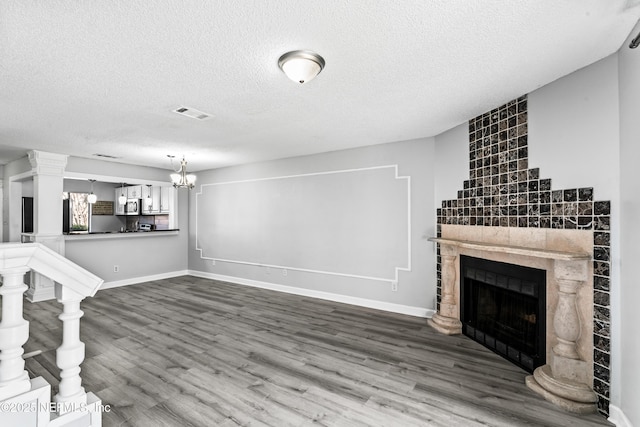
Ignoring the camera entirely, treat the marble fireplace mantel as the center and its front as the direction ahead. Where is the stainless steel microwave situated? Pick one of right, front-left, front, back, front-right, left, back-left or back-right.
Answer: front-right

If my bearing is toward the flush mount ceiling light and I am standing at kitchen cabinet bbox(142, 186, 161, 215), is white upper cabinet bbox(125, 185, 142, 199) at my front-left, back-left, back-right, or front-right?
back-right

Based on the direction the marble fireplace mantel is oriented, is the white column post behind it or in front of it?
in front

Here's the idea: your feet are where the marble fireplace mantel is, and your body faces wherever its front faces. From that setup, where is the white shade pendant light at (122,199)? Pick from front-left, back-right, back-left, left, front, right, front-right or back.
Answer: front-right

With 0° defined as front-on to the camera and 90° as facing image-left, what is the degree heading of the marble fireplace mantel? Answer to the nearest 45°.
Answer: approximately 45°

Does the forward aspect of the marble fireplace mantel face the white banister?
yes

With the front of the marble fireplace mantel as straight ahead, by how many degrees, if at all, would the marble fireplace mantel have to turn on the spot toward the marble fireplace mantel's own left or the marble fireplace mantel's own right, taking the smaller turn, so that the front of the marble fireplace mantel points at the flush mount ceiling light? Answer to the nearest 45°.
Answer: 0° — it already faces it

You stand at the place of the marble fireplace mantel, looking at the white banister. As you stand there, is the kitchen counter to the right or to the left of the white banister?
right
